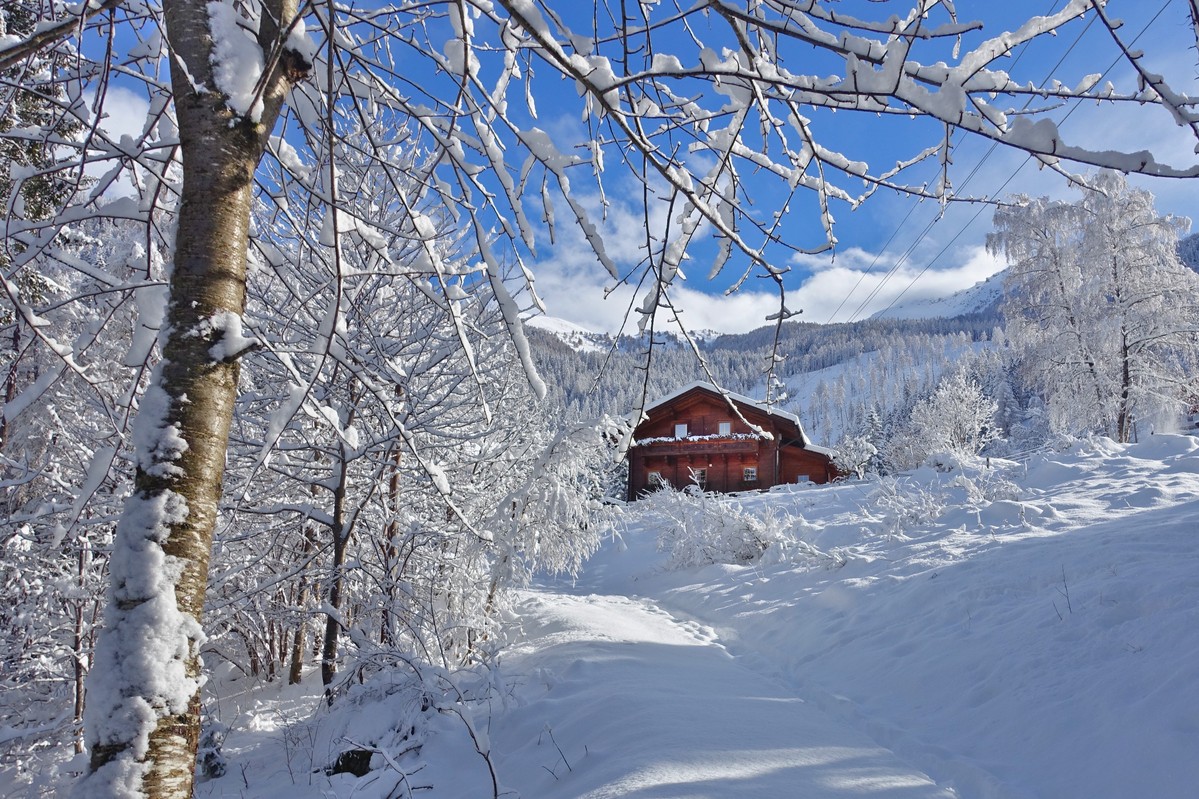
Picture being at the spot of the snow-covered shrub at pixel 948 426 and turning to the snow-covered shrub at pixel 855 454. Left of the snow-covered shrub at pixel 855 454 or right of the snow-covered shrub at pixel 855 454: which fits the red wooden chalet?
right

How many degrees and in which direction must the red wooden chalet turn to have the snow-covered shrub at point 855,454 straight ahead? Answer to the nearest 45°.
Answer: approximately 45° to its left

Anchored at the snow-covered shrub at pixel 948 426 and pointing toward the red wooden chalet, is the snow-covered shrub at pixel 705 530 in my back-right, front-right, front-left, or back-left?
front-left

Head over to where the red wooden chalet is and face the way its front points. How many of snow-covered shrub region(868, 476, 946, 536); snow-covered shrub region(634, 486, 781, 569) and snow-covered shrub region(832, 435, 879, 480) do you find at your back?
0

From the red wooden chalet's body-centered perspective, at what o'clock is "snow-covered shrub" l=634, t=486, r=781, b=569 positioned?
The snow-covered shrub is roughly at 12 o'clock from the red wooden chalet.

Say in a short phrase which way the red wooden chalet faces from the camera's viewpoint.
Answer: facing the viewer

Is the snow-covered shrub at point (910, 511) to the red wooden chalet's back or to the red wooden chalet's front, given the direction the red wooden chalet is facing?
to the front

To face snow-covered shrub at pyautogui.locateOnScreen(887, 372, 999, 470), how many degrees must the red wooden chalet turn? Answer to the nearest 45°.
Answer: approximately 90° to its left
